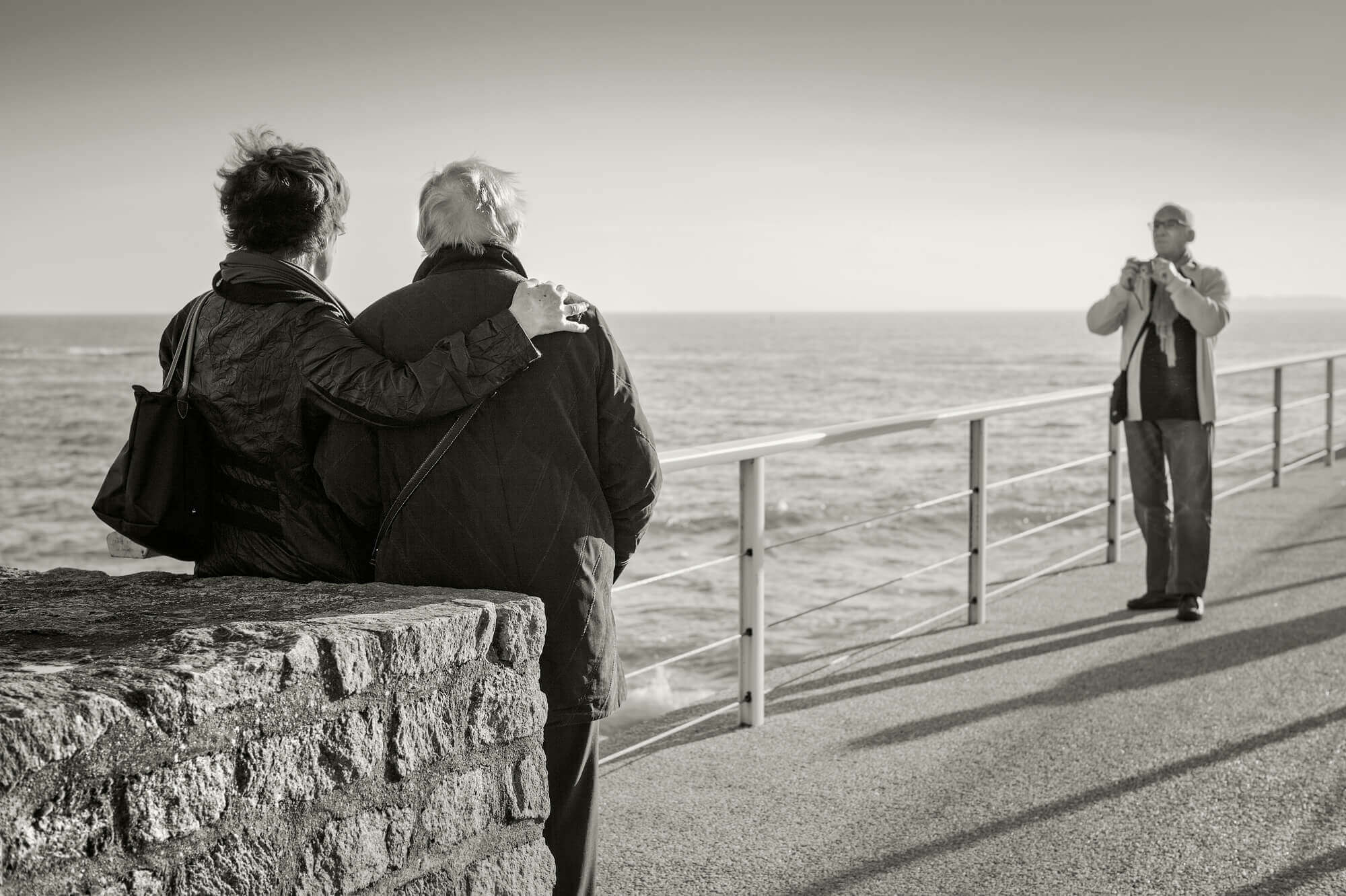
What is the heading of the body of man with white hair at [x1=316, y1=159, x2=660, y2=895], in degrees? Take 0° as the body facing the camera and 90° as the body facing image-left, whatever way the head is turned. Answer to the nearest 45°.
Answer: approximately 180°

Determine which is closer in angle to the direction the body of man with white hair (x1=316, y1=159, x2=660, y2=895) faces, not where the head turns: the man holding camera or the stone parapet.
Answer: the man holding camera

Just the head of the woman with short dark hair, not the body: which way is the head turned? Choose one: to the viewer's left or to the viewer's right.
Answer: to the viewer's right

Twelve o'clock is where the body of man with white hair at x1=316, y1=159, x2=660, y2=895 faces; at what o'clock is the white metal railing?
The white metal railing is roughly at 1 o'clock from the man with white hair.

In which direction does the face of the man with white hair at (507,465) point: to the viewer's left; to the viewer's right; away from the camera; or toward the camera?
away from the camera

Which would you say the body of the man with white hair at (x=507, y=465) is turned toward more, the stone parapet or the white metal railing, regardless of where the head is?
the white metal railing

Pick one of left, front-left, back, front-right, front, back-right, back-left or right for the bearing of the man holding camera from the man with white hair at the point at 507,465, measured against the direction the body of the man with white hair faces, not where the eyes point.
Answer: front-right
